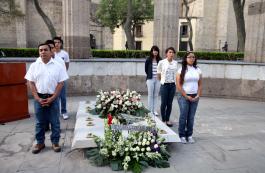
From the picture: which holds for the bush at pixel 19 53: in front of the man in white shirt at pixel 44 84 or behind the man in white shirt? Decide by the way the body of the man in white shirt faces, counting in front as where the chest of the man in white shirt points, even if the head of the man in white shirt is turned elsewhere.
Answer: behind

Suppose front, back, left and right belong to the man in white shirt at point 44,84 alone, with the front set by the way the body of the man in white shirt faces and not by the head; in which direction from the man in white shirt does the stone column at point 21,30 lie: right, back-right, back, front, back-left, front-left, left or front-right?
back

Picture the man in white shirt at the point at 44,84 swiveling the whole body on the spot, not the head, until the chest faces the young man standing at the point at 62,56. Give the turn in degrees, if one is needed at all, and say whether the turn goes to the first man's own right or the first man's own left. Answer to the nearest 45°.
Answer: approximately 180°

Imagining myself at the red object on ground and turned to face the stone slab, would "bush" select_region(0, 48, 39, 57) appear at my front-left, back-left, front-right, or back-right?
back-left

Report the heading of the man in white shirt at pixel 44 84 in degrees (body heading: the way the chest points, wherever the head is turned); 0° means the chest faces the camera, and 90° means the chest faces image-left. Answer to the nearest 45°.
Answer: approximately 0°

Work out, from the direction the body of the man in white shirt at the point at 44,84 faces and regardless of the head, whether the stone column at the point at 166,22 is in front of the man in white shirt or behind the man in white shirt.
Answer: behind

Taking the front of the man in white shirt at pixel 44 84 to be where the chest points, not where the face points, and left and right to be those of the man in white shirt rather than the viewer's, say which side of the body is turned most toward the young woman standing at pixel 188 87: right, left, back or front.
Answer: left
